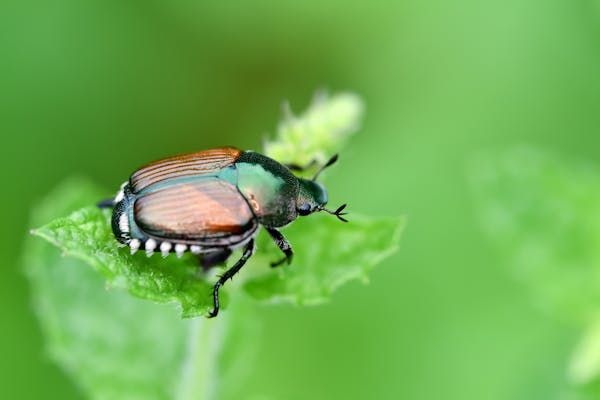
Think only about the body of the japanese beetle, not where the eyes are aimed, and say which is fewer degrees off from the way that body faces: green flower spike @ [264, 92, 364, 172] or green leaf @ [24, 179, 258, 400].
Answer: the green flower spike

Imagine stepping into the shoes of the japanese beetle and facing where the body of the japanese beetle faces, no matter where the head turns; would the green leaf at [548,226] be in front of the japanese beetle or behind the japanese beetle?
in front

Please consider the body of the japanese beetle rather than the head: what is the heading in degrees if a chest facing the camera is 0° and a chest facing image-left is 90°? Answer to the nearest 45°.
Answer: approximately 270°
